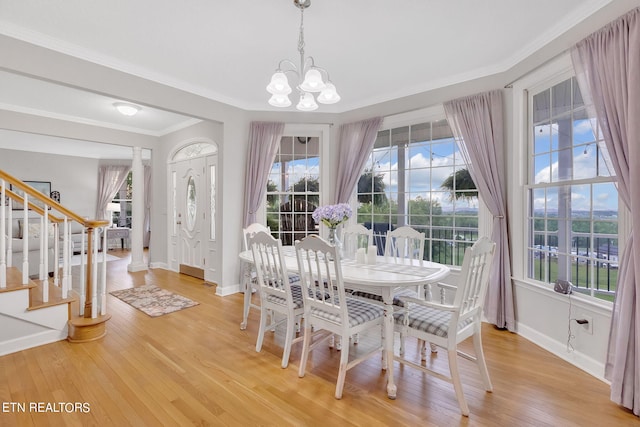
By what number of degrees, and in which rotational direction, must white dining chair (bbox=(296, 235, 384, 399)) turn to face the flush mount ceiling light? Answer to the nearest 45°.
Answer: approximately 90° to its left

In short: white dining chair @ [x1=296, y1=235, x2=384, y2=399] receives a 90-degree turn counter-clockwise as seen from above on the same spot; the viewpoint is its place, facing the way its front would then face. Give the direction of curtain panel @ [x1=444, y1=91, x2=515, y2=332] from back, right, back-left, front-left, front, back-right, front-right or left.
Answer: right

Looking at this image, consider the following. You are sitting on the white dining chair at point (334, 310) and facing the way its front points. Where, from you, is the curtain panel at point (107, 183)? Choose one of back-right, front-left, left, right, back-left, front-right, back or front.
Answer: left

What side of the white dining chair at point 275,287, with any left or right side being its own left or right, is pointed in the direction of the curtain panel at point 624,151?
right

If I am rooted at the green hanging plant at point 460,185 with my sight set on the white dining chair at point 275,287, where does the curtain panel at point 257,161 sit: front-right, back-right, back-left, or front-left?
front-right

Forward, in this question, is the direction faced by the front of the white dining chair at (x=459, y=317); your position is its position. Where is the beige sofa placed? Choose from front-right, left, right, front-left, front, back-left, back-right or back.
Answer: front-left

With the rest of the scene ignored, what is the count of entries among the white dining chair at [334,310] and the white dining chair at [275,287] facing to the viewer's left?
0

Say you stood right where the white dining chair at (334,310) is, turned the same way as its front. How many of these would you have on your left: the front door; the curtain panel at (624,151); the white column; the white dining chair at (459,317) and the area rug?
3

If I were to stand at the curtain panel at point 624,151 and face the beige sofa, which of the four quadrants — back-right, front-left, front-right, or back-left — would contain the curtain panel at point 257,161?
front-right

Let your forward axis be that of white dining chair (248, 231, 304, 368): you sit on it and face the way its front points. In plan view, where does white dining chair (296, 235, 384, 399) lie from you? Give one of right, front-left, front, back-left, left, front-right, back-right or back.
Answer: right

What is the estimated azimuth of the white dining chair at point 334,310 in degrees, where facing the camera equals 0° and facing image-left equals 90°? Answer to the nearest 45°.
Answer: approximately 225°

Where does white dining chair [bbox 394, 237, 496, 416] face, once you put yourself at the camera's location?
facing away from the viewer and to the left of the viewer

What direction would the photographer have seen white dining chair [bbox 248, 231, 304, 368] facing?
facing away from the viewer and to the right of the viewer

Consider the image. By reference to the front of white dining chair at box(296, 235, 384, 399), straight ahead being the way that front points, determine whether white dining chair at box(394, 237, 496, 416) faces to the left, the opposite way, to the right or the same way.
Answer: to the left

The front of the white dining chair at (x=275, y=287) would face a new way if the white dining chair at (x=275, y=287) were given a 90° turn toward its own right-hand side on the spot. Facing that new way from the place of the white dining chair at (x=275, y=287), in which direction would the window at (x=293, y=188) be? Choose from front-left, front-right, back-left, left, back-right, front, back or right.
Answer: back-left

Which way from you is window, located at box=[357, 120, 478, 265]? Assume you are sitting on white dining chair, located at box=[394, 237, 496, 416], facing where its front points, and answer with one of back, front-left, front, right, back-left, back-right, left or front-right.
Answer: front-right

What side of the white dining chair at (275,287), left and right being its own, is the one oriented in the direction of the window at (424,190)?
front

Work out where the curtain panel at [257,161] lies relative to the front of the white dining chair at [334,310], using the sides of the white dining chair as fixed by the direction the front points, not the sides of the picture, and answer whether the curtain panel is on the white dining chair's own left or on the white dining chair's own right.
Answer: on the white dining chair's own left

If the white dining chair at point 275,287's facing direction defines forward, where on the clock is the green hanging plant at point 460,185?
The green hanging plant is roughly at 1 o'clock from the white dining chair.

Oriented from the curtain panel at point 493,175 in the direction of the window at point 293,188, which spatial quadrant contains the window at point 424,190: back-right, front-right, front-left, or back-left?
front-right
